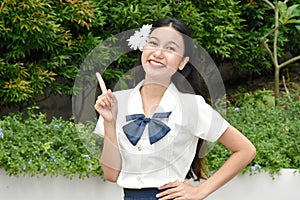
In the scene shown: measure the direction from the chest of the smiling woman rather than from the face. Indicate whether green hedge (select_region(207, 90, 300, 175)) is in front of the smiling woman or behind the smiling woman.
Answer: behind

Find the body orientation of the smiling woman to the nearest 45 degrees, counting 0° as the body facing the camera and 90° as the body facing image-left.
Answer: approximately 45°
